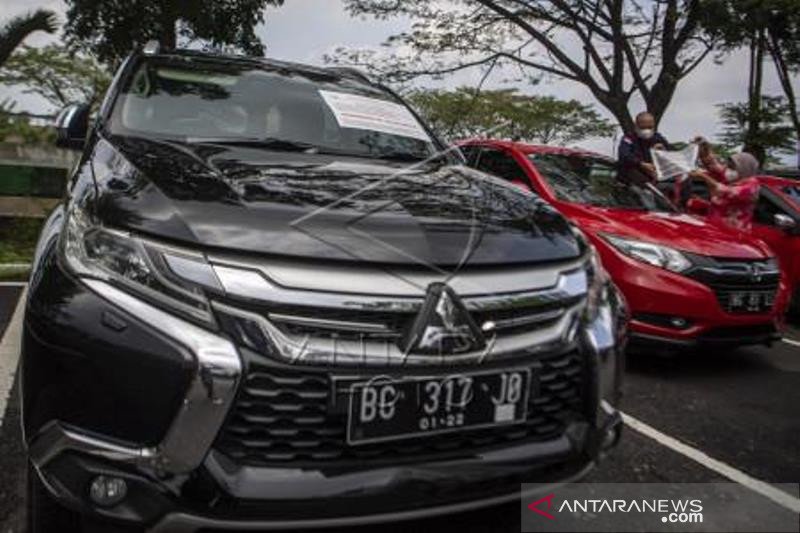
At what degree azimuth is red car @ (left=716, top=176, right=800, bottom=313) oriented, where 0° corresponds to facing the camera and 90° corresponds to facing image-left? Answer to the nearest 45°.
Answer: approximately 315°

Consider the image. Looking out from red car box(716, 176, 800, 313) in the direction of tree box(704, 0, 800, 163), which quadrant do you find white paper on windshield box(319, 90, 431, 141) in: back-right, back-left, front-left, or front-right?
back-left

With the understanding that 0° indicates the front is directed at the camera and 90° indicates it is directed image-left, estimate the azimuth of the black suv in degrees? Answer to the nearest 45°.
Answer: approximately 315°

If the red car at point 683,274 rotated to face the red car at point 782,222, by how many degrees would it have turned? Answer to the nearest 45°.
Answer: approximately 135° to its left

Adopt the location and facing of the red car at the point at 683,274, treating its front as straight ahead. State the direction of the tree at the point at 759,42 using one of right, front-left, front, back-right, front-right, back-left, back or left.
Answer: back-left

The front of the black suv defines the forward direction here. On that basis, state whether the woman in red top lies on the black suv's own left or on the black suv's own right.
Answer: on the black suv's own left

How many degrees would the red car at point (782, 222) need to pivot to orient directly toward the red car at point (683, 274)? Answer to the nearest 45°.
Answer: approximately 45° to its right

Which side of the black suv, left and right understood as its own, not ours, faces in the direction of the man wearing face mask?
left

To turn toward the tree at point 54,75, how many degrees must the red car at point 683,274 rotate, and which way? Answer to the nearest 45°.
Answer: approximately 180°

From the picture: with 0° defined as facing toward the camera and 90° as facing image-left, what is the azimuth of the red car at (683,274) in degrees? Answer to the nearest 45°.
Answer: approximately 315°
